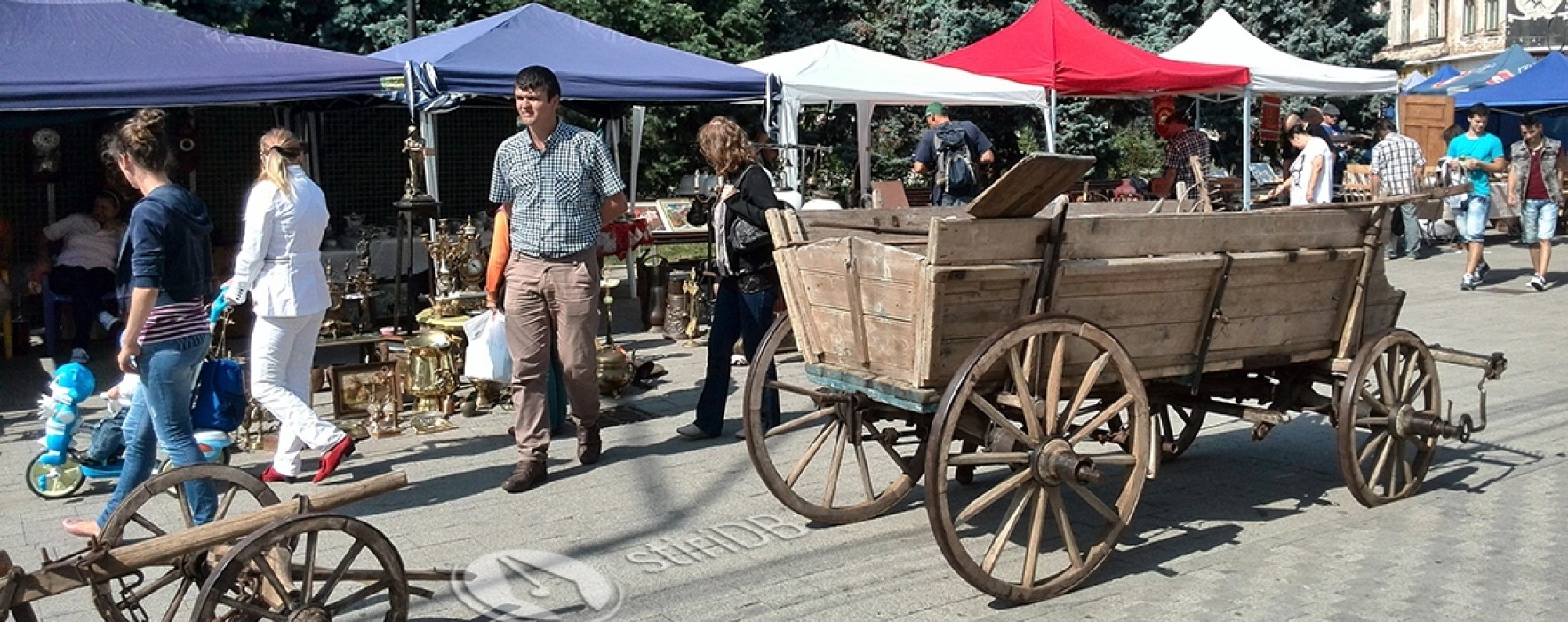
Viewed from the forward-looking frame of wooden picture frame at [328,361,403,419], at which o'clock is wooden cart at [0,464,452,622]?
The wooden cart is roughly at 12 o'clock from the wooden picture frame.

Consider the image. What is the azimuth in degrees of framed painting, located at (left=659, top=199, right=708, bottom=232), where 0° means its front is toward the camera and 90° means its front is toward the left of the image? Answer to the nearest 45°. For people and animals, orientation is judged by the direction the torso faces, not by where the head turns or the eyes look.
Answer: approximately 0°

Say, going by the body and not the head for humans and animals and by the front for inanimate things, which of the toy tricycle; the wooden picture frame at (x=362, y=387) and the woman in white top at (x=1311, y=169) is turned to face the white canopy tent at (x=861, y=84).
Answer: the woman in white top

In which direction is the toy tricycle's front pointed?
to the viewer's left

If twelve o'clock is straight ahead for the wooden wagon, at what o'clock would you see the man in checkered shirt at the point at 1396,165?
The man in checkered shirt is roughly at 11 o'clock from the wooden wagon.

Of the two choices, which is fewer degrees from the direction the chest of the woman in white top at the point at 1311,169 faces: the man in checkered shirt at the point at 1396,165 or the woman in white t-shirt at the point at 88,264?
the woman in white t-shirt

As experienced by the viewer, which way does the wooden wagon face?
facing away from the viewer and to the right of the viewer

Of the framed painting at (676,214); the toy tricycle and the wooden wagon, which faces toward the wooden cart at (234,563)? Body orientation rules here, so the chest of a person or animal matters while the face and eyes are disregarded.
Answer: the framed painting

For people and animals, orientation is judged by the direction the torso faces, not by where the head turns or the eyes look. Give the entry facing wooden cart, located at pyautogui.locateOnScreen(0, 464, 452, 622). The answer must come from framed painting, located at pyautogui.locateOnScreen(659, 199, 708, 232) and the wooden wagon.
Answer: the framed painting

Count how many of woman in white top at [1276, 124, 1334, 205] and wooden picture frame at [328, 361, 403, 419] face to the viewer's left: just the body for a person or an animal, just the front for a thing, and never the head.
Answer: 1

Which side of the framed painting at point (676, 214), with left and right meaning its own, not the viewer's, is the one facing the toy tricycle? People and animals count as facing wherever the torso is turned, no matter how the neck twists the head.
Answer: front

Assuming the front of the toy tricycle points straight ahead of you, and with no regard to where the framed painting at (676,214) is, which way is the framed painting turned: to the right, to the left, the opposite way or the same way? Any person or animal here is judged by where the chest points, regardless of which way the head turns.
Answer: to the left

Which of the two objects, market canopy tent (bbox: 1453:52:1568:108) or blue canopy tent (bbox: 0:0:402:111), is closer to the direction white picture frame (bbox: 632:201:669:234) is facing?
the blue canopy tent

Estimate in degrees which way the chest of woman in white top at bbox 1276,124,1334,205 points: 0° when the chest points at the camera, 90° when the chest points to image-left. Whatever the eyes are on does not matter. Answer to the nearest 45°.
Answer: approximately 90°
